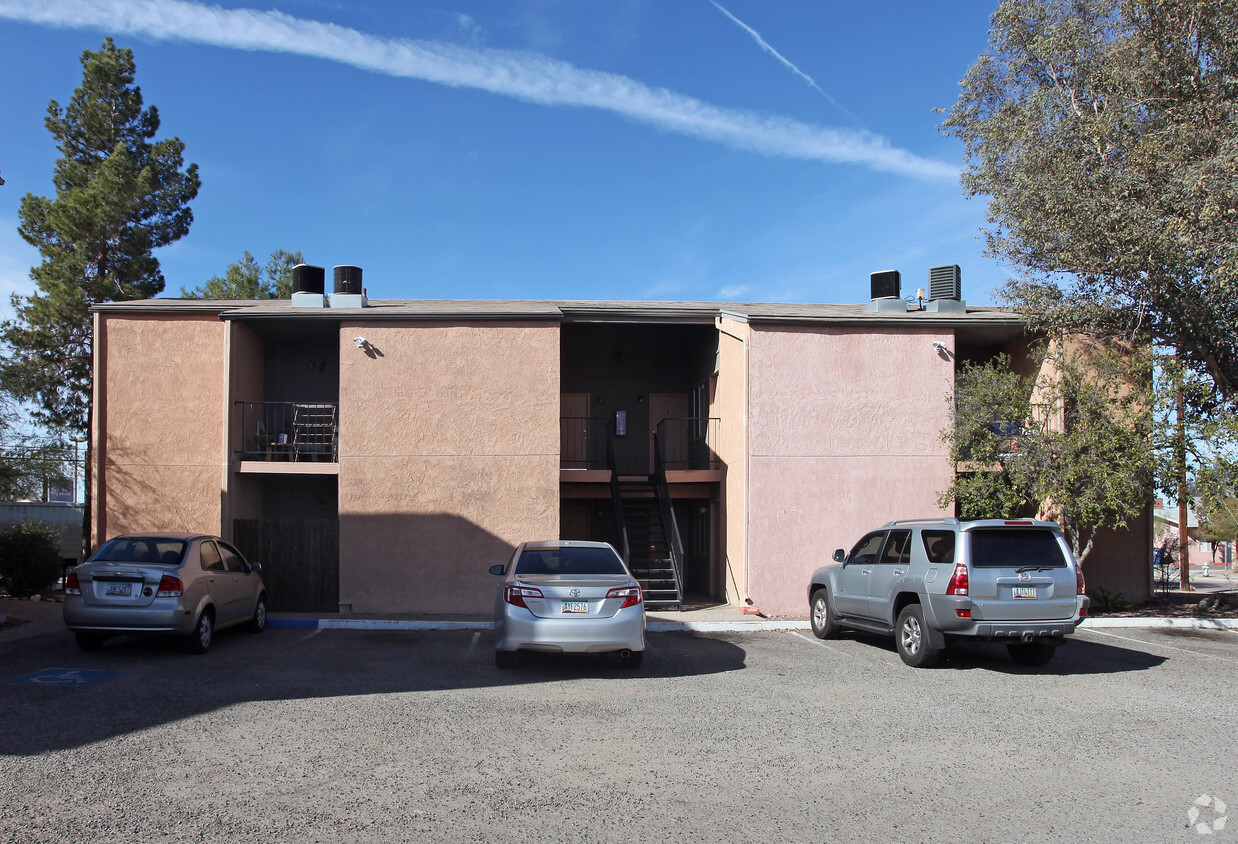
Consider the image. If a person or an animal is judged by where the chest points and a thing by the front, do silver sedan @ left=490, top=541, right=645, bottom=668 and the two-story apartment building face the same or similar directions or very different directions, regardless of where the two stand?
very different directions

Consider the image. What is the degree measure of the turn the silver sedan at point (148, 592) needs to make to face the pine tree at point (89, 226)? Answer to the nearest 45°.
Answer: approximately 45° to its left

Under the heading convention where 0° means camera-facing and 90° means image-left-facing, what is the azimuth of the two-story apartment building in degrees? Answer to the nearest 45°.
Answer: approximately 0°

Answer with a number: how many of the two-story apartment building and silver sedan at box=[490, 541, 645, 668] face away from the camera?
1

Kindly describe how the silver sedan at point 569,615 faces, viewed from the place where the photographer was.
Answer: facing away from the viewer

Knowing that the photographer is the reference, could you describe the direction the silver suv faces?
facing away from the viewer and to the left of the viewer

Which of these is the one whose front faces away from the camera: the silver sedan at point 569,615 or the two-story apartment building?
the silver sedan
